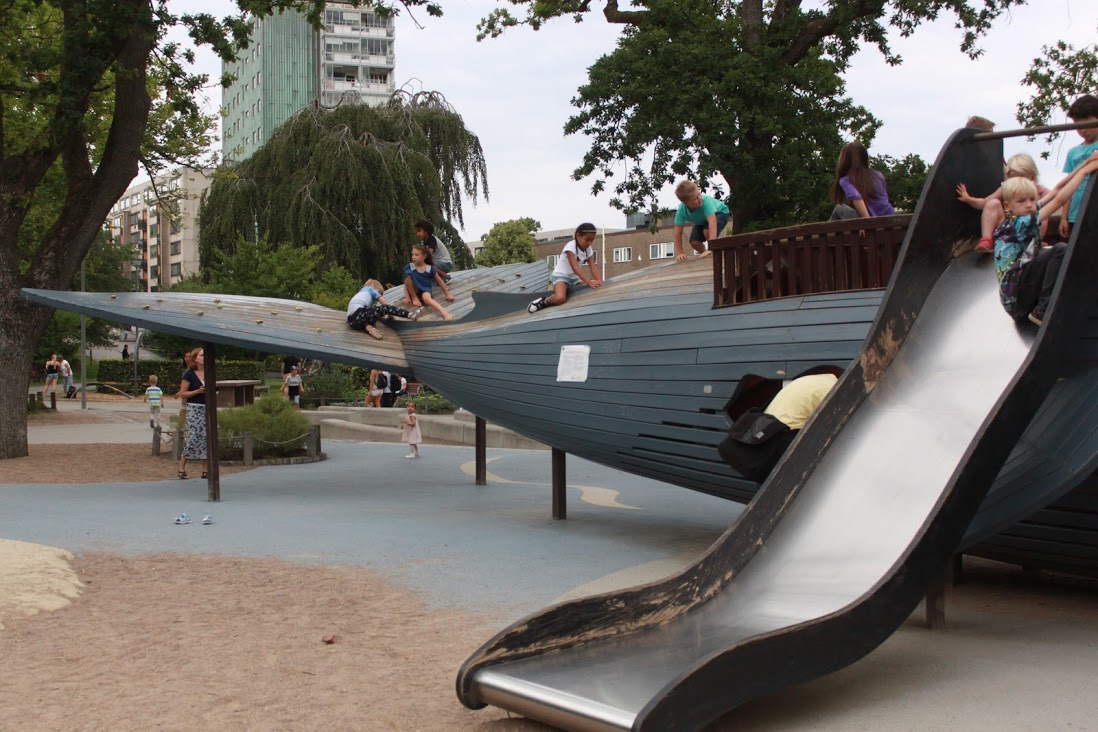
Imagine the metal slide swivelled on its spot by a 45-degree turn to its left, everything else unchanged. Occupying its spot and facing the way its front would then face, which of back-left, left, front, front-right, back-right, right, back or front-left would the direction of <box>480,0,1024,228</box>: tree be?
back

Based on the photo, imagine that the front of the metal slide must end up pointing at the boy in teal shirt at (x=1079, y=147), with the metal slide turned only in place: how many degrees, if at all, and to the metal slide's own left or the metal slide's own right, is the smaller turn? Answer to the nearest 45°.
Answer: approximately 180°

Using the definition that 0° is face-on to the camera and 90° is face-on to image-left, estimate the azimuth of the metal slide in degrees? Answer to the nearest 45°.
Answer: approximately 45°

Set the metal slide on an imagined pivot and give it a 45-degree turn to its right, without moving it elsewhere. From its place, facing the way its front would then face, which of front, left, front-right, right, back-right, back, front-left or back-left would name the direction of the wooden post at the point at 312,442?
front-right

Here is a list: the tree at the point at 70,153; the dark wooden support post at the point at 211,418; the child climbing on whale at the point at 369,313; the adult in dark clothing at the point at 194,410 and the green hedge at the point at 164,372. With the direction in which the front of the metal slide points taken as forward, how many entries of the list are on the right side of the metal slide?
5

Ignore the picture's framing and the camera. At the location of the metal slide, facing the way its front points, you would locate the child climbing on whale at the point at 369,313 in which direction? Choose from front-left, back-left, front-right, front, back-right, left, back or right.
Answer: right

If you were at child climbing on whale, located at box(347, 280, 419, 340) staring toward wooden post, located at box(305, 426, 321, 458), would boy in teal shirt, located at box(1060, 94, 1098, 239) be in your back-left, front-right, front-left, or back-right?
back-right

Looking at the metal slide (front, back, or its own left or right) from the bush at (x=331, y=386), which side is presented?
right
